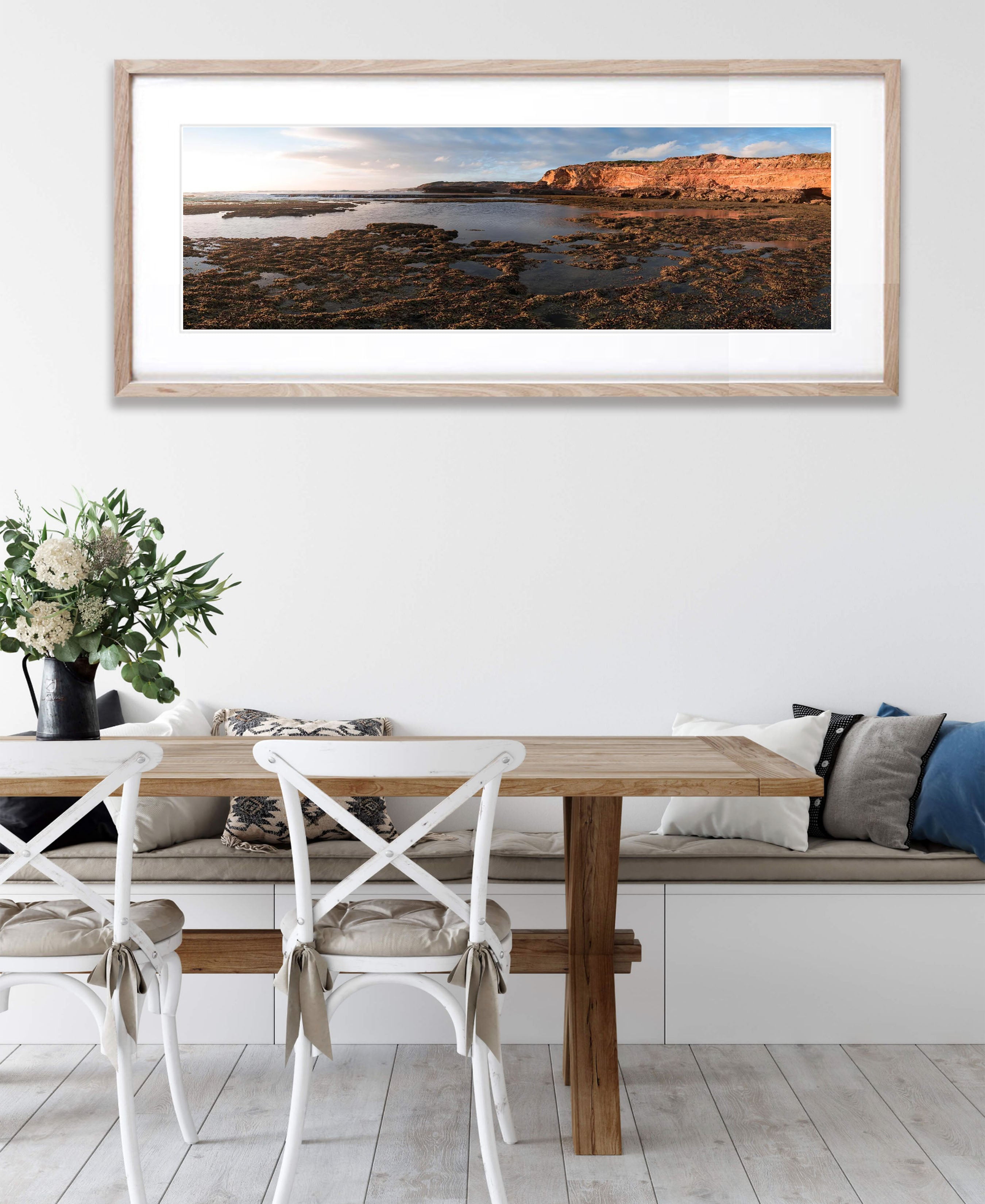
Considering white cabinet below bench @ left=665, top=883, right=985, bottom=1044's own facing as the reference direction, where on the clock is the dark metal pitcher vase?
The dark metal pitcher vase is roughly at 2 o'clock from the white cabinet below bench.

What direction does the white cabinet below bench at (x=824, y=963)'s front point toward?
toward the camera

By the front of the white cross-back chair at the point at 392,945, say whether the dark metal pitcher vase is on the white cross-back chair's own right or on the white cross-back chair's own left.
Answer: on the white cross-back chair's own left

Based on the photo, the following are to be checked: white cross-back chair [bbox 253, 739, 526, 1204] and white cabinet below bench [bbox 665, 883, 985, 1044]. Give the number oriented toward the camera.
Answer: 1

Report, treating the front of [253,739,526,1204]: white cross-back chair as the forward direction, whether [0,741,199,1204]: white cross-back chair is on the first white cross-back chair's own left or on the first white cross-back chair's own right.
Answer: on the first white cross-back chair's own left

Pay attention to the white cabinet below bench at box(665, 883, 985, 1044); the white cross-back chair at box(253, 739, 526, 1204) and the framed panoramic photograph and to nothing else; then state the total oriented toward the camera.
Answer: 2

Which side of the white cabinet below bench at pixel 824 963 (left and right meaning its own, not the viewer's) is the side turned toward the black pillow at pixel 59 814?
right

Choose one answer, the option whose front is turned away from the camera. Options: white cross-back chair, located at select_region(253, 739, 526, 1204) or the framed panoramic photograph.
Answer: the white cross-back chair

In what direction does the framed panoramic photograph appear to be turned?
toward the camera

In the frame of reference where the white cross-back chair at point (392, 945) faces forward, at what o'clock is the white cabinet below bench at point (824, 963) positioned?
The white cabinet below bench is roughly at 2 o'clock from the white cross-back chair.

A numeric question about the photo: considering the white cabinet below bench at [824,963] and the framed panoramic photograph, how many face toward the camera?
2

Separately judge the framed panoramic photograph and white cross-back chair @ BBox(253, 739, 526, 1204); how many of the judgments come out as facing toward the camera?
1

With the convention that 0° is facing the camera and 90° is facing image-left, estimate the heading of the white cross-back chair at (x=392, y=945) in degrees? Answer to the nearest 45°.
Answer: approximately 180°

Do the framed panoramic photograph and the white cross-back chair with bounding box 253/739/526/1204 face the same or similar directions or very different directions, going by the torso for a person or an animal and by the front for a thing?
very different directions

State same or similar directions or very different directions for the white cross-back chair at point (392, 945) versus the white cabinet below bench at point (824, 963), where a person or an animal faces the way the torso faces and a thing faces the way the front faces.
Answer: very different directions

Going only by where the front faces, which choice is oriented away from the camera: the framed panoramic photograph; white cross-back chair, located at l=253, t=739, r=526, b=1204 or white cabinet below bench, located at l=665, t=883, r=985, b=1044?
the white cross-back chair

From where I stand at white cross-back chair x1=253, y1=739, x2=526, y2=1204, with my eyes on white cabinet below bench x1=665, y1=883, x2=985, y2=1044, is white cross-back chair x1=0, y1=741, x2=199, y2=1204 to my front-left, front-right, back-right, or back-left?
back-left
